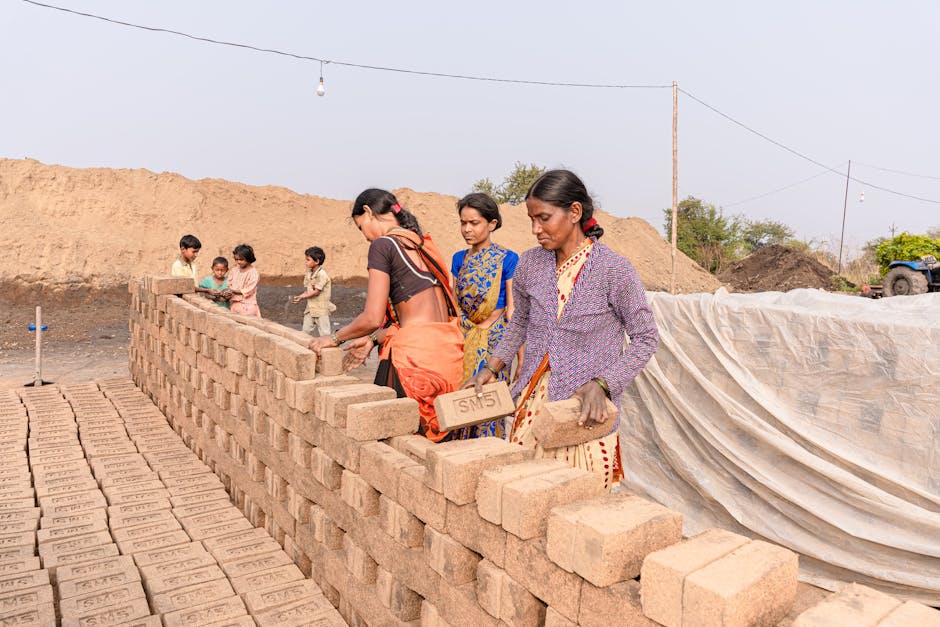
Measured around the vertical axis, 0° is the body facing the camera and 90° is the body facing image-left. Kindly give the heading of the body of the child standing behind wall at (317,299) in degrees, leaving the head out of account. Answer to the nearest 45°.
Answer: approximately 45°

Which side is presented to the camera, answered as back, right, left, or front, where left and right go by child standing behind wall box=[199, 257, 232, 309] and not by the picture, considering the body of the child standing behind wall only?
front

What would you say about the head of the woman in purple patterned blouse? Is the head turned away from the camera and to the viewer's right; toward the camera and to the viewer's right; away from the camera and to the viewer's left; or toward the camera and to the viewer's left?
toward the camera and to the viewer's left

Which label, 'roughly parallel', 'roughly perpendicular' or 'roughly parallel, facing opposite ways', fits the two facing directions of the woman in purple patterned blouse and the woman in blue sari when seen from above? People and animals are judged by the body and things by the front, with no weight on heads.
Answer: roughly parallel

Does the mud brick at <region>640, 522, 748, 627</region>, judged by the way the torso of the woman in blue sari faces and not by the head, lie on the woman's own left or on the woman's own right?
on the woman's own left

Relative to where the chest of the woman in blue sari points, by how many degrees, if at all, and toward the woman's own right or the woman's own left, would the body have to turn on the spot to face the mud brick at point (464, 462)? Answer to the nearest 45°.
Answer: approximately 45° to the woman's own left

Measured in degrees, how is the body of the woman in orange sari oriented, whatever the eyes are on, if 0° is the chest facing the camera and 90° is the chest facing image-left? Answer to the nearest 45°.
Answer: approximately 135°

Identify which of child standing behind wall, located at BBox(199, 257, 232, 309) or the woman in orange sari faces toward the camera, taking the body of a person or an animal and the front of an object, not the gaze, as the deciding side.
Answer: the child standing behind wall

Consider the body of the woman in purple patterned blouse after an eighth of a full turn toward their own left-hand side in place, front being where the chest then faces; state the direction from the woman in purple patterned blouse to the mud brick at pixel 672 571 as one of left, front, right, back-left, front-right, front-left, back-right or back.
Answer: front

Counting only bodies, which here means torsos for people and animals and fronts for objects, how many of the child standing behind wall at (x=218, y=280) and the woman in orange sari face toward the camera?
1
